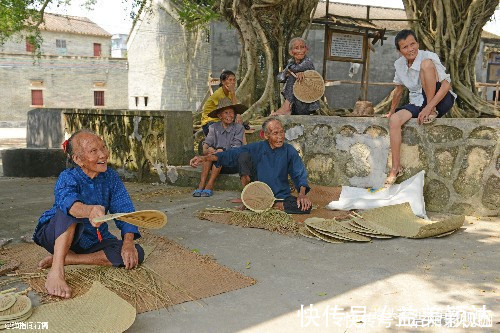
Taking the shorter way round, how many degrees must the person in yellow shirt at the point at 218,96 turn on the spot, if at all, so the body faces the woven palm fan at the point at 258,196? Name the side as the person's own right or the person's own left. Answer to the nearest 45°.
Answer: approximately 45° to the person's own right

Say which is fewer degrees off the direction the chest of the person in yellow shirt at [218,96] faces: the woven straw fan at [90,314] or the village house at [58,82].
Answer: the woven straw fan

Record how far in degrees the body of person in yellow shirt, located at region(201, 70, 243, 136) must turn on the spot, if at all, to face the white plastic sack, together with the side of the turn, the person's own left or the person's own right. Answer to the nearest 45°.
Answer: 0° — they already face it

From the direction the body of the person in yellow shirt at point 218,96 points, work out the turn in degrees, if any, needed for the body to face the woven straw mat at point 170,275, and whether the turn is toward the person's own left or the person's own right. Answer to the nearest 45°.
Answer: approximately 45° to the person's own right

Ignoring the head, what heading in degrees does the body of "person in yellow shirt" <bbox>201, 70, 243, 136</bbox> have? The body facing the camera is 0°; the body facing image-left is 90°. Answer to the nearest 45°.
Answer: approximately 315°
